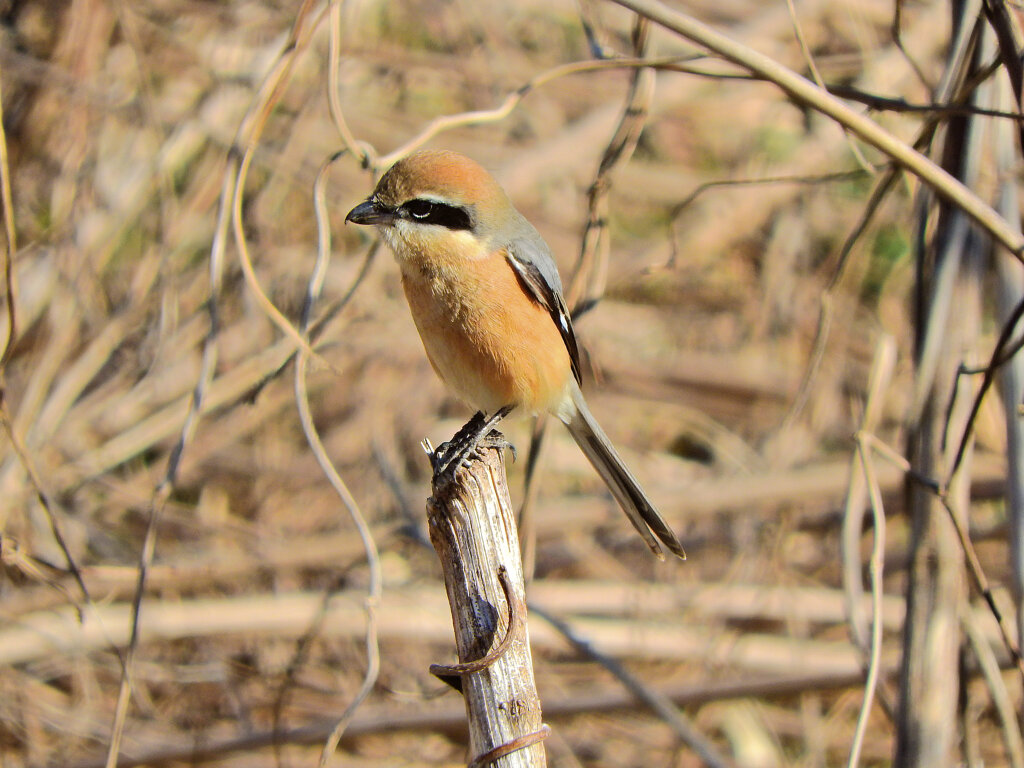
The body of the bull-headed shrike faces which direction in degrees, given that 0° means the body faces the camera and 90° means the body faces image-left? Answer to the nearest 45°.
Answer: approximately 45°

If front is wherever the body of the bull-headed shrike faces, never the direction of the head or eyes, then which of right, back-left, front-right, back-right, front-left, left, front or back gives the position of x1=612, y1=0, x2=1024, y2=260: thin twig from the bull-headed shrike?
back
